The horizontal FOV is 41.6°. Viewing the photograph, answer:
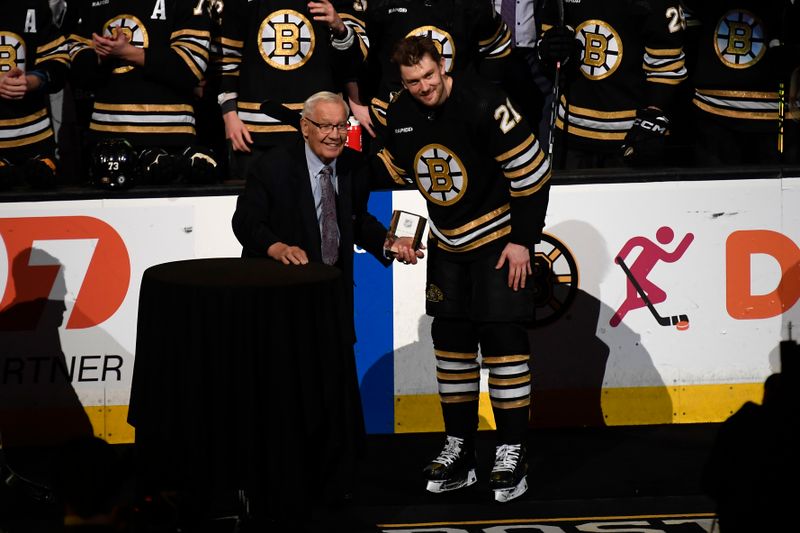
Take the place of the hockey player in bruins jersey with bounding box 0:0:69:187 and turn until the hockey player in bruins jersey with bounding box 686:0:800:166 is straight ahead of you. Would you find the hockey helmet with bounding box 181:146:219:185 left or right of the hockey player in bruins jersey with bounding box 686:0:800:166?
right

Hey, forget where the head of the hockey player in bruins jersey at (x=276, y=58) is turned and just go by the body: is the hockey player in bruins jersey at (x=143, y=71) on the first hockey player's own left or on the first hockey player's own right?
on the first hockey player's own right

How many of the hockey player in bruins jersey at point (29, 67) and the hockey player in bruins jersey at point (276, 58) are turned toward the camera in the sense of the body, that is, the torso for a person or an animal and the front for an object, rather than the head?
2

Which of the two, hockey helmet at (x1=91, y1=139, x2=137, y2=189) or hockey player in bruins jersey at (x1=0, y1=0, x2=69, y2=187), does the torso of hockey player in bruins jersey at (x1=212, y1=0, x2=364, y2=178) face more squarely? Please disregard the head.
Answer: the hockey helmet

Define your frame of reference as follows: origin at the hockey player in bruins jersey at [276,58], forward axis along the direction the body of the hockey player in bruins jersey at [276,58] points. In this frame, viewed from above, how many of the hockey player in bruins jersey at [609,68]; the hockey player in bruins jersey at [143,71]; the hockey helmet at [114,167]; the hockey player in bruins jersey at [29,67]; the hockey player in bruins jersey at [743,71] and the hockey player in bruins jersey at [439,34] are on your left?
3

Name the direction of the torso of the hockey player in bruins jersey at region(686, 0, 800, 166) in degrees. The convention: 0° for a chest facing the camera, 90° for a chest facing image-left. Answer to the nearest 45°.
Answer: approximately 0°

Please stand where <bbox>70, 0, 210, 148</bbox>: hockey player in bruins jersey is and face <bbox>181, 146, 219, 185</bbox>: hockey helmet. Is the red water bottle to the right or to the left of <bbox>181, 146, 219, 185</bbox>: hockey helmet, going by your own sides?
left

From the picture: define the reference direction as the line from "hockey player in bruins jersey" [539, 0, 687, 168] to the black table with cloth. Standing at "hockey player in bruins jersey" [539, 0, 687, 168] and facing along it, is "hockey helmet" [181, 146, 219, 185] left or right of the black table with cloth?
right

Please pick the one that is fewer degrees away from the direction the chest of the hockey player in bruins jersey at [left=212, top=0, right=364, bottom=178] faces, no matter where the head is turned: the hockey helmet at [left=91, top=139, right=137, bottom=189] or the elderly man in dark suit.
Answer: the elderly man in dark suit

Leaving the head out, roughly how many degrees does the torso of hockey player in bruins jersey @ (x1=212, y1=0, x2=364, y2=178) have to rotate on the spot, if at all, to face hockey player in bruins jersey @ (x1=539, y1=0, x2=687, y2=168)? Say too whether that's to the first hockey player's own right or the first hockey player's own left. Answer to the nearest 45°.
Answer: approximately 90° to the first hockey player's own left

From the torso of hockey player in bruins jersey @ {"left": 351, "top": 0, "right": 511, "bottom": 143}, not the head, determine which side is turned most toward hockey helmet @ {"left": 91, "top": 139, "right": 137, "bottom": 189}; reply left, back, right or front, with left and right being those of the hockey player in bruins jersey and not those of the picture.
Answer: right

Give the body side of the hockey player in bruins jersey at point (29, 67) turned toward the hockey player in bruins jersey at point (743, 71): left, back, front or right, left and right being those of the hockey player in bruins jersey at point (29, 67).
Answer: left
